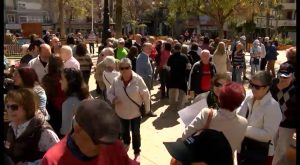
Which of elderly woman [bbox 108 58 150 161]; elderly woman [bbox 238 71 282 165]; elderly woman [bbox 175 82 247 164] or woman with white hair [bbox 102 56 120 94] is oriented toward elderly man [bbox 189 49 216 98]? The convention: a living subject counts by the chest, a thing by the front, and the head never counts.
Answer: elderly woman [bbox 175 82 247 164]

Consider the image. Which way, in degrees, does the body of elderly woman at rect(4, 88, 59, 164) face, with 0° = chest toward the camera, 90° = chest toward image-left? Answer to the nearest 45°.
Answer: approximately 45°

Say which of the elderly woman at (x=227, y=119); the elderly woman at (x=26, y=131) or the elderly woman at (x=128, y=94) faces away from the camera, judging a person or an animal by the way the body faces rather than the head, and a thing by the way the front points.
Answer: the elderly woman at (x=227, y=119)

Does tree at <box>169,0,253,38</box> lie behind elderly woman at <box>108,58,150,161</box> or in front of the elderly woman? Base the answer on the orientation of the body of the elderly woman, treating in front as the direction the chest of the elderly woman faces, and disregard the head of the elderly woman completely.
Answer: behind

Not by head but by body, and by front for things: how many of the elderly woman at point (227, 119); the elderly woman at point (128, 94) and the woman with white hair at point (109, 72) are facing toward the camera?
2

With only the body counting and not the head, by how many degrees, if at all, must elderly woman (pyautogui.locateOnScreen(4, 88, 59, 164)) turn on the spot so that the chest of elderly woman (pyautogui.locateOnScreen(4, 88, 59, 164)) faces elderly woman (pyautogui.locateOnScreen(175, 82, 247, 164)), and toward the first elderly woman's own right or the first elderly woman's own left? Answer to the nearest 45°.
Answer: approximately 135° to the first elderly woman's own left

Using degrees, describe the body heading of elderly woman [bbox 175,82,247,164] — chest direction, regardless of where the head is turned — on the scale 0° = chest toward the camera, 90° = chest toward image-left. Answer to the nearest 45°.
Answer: approximately 180°

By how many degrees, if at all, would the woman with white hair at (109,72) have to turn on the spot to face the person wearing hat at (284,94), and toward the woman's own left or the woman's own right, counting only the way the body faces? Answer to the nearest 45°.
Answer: approximately 45° to the woman's own left
